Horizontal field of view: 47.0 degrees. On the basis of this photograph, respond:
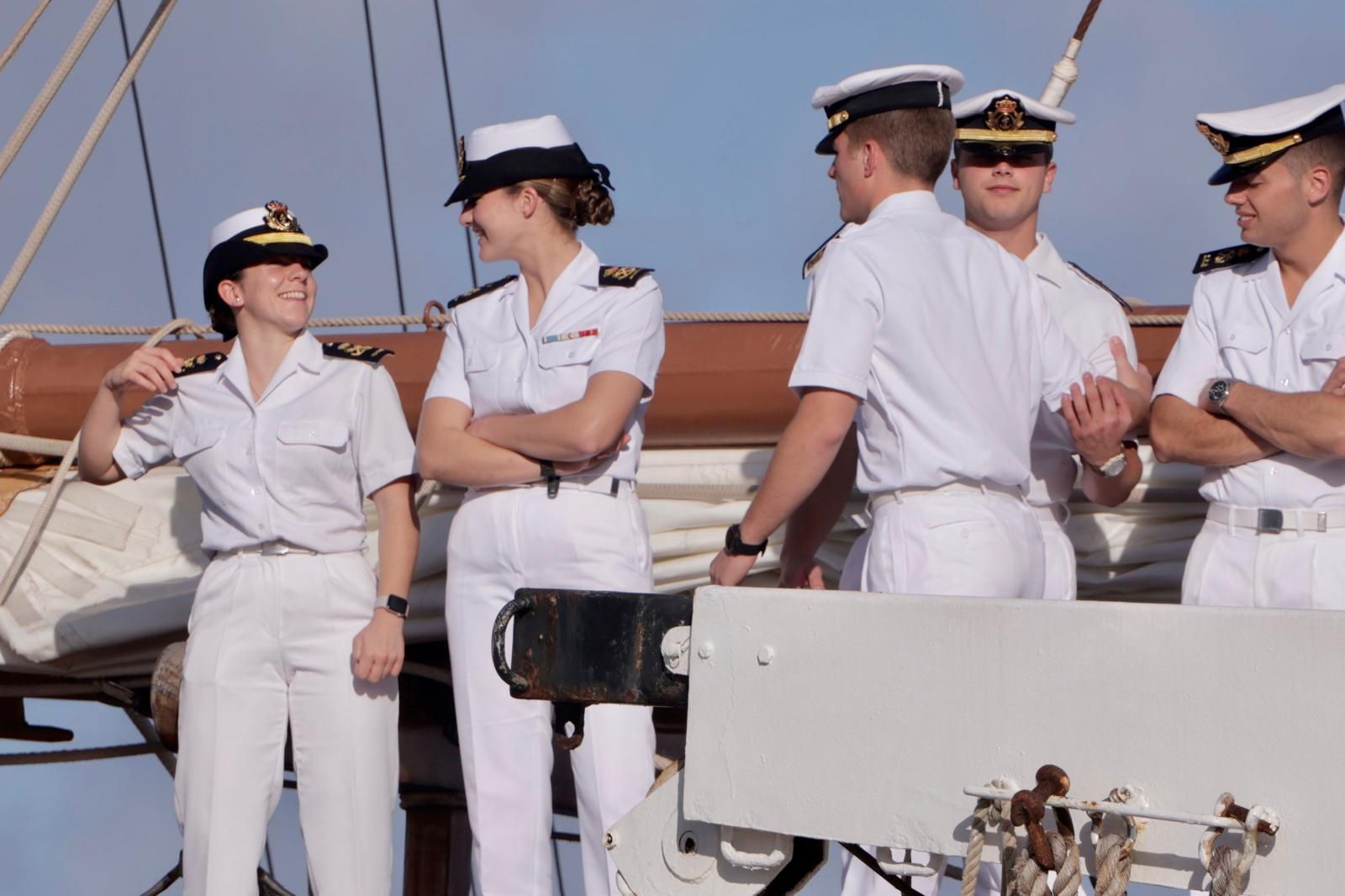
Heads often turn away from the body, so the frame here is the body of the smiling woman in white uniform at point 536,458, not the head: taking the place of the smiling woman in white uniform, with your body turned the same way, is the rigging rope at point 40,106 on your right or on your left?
on your right

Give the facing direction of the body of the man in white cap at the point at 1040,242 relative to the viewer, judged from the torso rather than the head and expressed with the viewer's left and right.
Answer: facing the viewer

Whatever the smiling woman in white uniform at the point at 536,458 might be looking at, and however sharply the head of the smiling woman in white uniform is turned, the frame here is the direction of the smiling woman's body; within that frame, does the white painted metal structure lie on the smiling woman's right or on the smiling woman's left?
on the smiling woman's left

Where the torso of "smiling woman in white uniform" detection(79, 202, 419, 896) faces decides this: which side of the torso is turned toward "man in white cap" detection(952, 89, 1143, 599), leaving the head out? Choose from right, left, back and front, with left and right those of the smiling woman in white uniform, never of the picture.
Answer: left

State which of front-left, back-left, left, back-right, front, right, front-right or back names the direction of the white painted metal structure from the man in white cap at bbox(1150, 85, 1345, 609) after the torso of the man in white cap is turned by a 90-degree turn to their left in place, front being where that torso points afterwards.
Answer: front-right

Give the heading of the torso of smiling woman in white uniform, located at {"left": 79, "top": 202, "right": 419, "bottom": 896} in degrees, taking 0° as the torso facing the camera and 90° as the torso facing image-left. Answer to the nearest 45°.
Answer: approximately 0°

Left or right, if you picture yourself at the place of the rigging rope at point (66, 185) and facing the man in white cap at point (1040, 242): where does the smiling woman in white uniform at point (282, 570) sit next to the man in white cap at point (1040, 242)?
right

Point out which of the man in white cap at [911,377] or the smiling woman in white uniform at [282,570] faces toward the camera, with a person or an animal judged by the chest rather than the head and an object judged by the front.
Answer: the smiling woman in white uniform

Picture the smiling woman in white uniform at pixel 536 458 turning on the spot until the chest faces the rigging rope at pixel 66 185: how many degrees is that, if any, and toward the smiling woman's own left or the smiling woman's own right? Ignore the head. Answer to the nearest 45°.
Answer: approximately 90° to the smiling woman's own right

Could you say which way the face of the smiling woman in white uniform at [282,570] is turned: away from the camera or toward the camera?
toward the camera

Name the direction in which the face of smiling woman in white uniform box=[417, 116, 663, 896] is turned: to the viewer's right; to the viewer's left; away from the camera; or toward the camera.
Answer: to the viewer's left

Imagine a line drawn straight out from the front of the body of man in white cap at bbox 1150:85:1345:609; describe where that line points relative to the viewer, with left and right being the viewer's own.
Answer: facing the viewer and to the left of the viewer
